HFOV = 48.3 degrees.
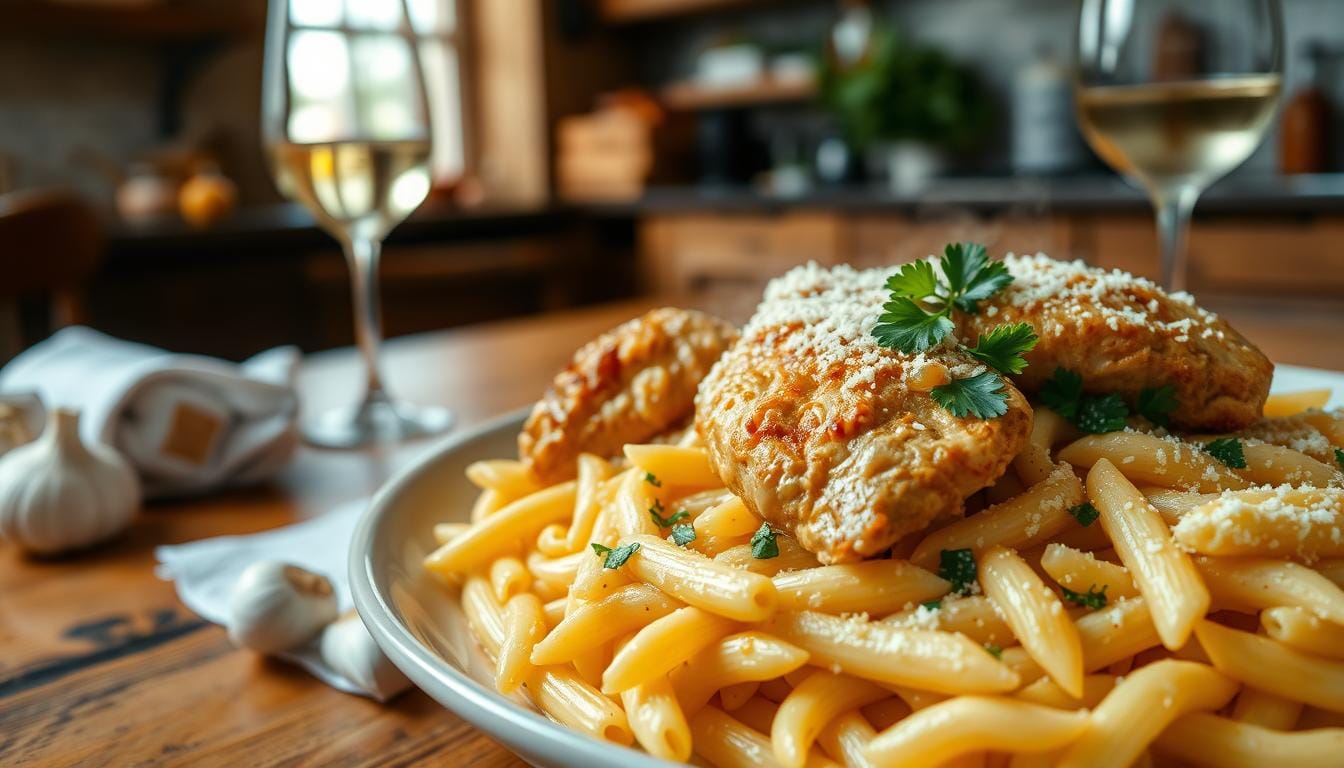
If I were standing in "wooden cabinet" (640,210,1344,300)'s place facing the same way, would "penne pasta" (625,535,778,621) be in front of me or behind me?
in front

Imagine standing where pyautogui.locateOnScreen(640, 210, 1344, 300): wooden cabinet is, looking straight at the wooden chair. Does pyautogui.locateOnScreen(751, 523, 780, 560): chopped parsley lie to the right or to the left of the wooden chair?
left

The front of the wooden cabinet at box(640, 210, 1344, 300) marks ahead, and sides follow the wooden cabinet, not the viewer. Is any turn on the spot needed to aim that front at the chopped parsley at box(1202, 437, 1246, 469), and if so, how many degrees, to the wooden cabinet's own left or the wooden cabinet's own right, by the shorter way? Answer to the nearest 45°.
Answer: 0° — it already faces it

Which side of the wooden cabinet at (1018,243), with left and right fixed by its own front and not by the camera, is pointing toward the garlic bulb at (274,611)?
front

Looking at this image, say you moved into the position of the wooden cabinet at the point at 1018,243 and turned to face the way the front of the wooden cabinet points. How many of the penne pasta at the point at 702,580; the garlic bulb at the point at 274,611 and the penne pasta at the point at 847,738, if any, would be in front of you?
3

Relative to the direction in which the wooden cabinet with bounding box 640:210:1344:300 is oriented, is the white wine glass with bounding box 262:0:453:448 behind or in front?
in front

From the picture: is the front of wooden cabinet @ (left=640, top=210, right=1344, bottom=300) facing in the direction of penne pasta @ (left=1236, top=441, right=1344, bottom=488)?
yes

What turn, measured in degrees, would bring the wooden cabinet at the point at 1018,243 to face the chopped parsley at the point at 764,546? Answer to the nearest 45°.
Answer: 0° — it already faces it

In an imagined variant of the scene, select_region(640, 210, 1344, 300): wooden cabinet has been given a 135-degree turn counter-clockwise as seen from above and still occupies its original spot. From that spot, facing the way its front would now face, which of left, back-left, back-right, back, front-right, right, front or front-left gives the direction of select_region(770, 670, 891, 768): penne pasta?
back-right

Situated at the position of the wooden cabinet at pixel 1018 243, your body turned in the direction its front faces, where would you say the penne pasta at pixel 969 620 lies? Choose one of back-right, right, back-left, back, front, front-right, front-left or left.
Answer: front

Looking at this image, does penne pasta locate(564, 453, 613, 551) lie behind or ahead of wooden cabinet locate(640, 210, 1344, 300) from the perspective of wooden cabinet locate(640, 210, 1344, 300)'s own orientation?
ahead

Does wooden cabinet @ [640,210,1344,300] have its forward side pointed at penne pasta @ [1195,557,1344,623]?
yes

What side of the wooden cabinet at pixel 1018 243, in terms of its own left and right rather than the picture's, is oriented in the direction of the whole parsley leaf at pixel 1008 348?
front

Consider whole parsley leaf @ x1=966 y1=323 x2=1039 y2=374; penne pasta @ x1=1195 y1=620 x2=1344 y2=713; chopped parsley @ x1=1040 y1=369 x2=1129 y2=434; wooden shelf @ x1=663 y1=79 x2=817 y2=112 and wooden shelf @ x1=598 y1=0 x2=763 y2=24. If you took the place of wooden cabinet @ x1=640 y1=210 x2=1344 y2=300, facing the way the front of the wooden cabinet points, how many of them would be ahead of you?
3

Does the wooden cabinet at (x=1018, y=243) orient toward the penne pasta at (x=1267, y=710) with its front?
yes

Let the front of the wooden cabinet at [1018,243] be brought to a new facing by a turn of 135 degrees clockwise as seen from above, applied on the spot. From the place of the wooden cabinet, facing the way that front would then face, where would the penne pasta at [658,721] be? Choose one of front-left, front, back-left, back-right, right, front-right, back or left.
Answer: back-left

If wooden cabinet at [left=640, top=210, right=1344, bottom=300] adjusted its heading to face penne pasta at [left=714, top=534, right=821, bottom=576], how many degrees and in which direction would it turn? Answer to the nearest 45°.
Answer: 0° — it already faces it

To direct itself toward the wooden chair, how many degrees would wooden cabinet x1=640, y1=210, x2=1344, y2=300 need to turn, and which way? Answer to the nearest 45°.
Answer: approximately 45° to its right

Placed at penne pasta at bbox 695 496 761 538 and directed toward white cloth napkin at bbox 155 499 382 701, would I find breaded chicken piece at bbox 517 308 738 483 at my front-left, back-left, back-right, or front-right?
front-right

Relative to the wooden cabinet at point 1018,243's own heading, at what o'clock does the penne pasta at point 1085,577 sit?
The penne pasta is roughly at 12 o'clock from the wooden cabinet.

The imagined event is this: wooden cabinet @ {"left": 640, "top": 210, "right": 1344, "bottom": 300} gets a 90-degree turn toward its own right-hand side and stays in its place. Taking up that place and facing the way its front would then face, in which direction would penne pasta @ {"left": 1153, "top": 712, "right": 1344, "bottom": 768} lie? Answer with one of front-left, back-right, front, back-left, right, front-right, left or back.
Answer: left
